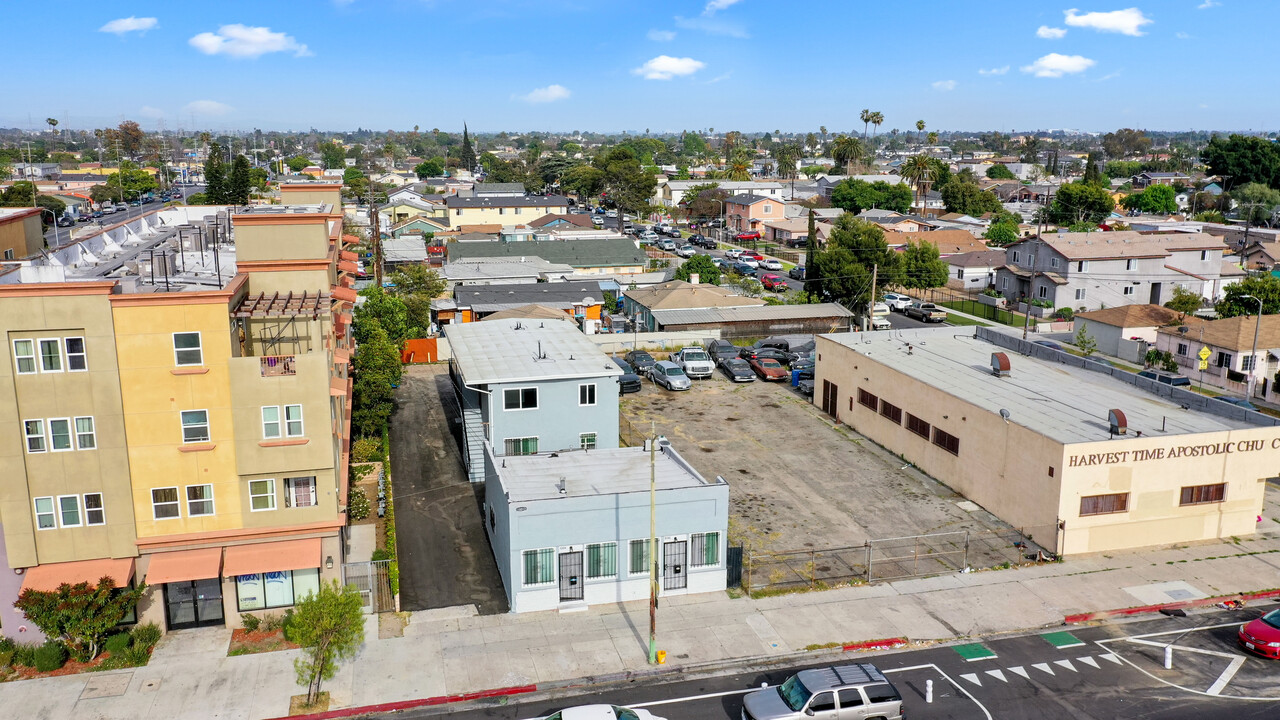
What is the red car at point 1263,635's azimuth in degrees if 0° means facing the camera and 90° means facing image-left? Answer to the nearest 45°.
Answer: approximately 45°

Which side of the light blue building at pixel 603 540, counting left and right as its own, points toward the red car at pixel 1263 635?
left

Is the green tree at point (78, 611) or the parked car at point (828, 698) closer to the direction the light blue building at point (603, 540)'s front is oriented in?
the parked car

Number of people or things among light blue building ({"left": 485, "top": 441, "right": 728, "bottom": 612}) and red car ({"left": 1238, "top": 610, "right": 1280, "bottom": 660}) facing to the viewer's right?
0

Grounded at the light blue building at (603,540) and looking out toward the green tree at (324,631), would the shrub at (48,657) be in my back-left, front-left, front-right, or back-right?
front-right

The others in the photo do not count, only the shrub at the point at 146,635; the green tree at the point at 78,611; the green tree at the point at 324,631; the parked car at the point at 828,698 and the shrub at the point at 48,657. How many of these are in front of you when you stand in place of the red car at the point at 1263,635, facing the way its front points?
5

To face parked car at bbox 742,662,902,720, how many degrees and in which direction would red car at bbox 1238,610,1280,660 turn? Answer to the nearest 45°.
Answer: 0° — it already faces it

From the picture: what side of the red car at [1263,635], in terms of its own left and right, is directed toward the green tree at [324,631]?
front

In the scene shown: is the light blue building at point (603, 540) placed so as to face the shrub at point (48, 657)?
no

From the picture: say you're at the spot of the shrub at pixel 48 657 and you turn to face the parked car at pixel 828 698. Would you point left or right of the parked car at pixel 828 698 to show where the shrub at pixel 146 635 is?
left

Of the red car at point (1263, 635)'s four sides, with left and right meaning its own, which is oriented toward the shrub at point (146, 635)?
front

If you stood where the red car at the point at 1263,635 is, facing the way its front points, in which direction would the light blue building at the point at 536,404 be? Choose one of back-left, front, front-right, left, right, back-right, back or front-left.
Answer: front-right

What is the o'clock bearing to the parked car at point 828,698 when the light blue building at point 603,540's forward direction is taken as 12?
The parked car is roughly at 11 o'clock from the light blue building.

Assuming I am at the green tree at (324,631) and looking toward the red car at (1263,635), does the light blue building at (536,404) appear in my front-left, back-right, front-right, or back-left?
front-left

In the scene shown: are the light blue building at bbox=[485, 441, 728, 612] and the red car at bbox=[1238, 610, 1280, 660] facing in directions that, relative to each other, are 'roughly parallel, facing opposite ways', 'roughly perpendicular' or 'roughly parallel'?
roughly perpendicular

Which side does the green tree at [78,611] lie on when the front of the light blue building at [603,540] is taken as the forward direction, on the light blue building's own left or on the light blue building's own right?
on the light blue building's own right

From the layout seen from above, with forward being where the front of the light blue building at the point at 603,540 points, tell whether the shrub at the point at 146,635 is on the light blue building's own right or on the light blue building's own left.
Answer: on the light blue building's own right

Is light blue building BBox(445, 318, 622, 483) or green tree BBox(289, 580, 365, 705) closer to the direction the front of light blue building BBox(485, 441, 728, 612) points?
the green tree

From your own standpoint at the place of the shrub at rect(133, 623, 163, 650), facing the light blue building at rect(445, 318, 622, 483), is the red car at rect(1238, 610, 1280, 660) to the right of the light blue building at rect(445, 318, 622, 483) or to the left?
right

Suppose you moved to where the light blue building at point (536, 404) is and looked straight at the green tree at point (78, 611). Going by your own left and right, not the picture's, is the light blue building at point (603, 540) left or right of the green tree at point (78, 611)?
left

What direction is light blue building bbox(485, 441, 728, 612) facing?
toward the camera
